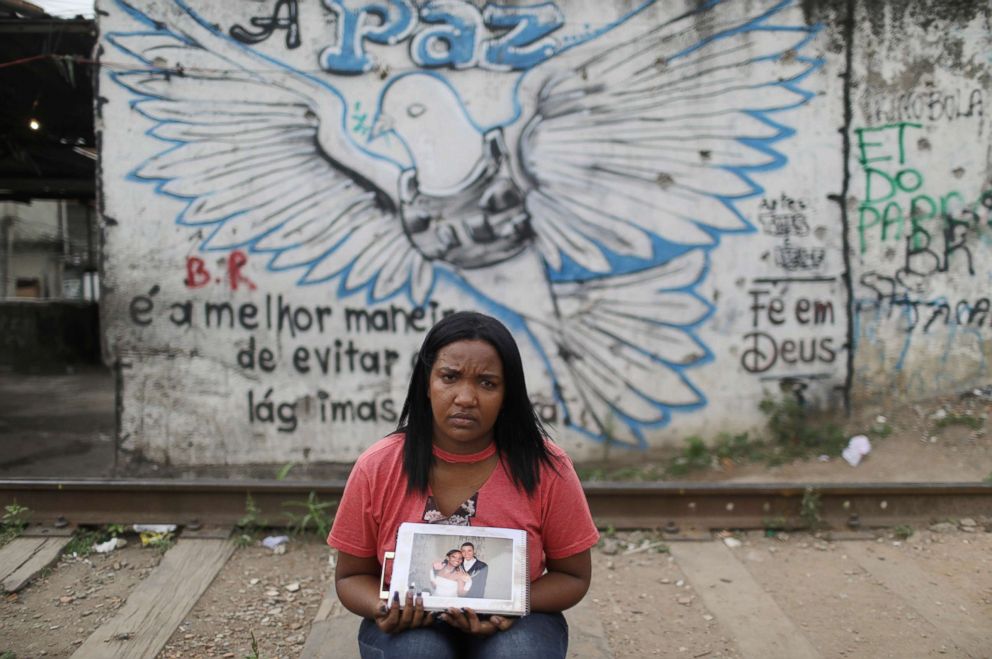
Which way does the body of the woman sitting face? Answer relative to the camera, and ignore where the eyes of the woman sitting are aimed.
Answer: toward the camera

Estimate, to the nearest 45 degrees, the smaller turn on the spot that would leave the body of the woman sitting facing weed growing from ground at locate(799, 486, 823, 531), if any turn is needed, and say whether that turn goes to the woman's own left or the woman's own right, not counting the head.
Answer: approximately 135° to the woman's own left

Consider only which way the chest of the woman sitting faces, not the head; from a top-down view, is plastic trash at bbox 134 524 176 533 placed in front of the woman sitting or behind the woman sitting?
behind

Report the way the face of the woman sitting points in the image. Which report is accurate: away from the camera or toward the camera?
toward the camera

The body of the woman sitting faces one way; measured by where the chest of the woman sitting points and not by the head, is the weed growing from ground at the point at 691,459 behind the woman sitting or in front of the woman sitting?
behind

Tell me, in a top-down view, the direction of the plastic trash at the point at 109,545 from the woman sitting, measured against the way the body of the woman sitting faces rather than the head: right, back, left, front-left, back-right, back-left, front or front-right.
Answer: back-right

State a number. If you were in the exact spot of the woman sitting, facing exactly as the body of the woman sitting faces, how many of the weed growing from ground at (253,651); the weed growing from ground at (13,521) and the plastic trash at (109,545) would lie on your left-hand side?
0

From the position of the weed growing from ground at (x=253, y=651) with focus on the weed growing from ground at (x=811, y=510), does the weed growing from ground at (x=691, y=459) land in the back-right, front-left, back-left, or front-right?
front-left
